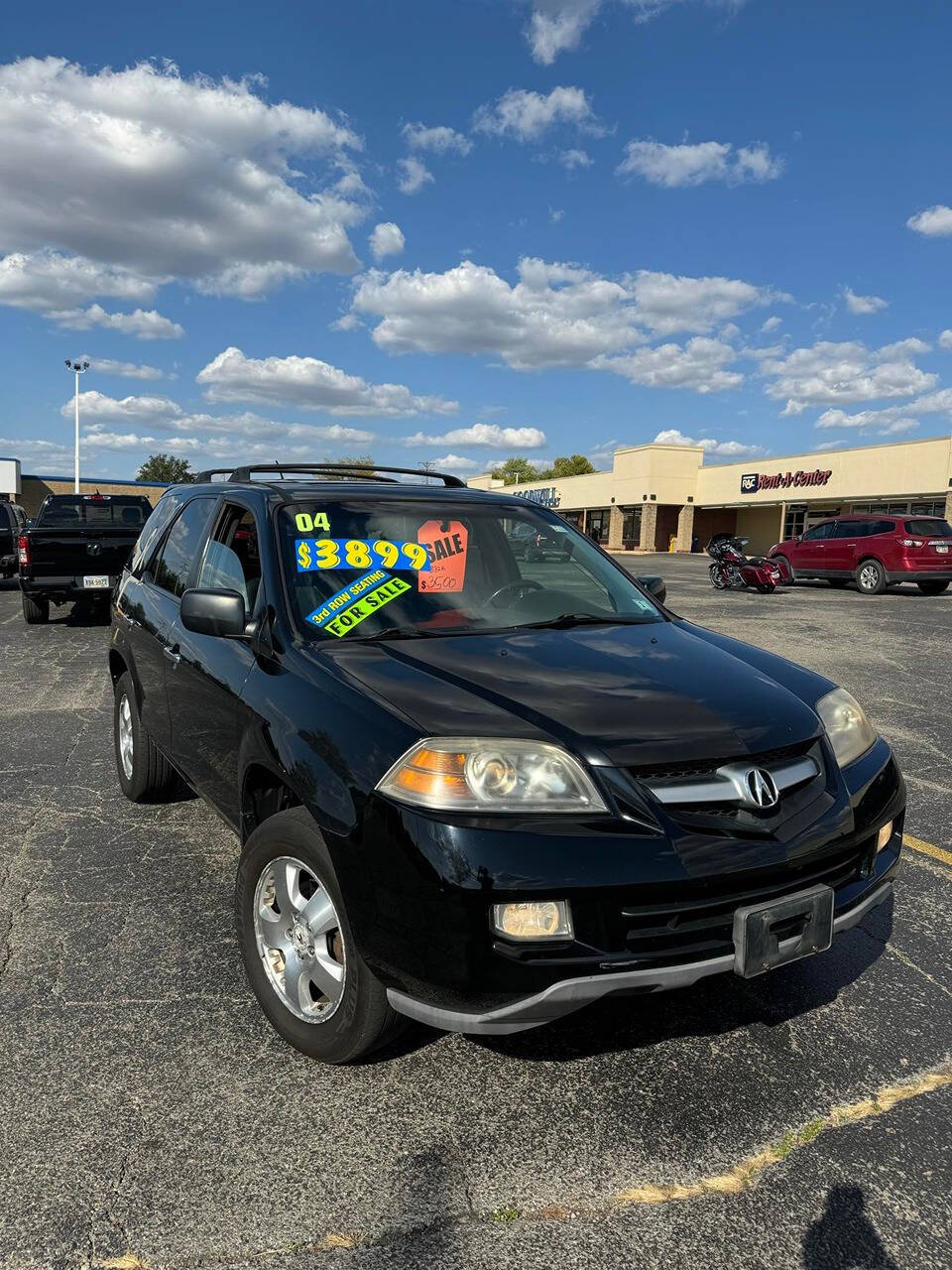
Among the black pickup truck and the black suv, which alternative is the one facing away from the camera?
the black pickup truck

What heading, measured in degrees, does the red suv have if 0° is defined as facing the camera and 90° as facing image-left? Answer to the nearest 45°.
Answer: approximately 135°

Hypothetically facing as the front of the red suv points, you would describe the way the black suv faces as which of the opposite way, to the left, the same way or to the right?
the opposite way

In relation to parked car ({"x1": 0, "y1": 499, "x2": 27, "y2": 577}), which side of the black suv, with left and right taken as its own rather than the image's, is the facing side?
back

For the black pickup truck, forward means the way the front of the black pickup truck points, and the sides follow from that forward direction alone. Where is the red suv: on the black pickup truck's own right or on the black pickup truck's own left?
on the black pickup truck's own right

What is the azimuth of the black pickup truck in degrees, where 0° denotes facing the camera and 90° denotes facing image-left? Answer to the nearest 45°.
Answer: approximately 180°

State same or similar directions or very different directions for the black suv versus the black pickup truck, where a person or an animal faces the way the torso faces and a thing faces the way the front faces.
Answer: very different directions

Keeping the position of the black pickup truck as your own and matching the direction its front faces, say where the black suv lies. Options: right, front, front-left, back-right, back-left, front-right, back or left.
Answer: back

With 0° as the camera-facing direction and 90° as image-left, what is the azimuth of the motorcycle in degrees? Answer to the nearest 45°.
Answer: approximately 135°
